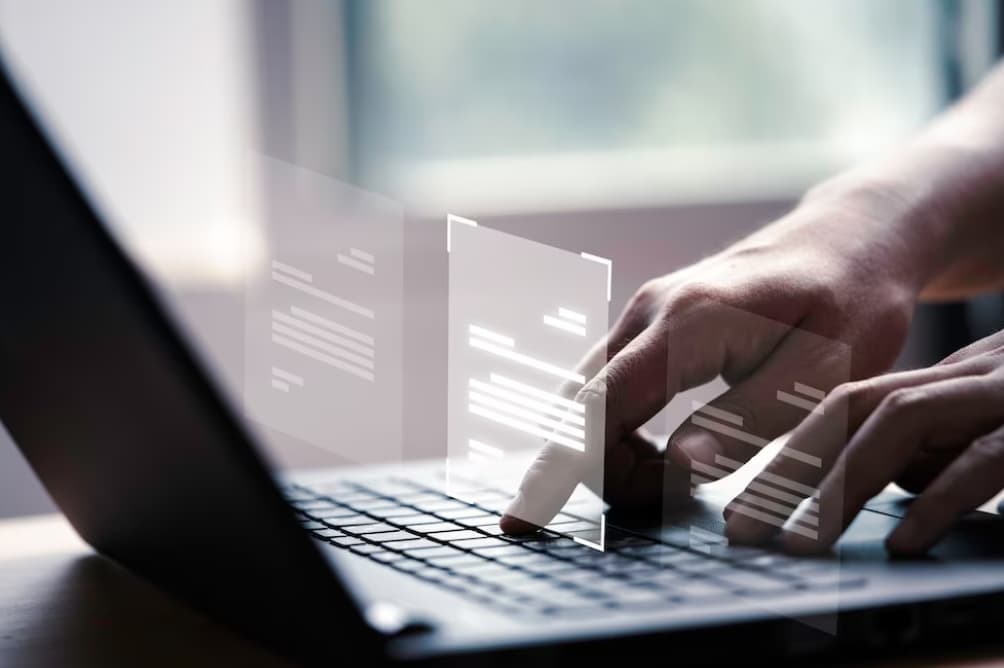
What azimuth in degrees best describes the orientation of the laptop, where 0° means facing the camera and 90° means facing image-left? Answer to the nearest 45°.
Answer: approximately 225°
